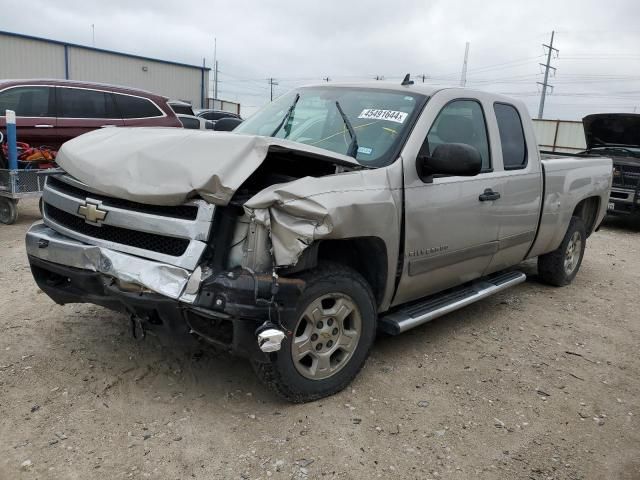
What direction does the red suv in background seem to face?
to the viewer's left

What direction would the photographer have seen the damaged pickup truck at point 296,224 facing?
facing the viewer and to the left of the viewer

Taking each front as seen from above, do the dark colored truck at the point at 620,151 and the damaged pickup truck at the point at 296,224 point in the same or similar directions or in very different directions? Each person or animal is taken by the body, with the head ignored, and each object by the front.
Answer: same or similar directions

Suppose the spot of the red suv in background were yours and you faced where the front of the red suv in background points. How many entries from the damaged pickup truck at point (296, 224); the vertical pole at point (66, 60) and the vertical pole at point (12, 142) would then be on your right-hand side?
1

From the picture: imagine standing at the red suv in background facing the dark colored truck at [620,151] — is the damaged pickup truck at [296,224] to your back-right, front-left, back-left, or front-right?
front-right

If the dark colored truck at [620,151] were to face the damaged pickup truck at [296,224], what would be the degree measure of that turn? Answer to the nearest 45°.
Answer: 0° — it already faces it

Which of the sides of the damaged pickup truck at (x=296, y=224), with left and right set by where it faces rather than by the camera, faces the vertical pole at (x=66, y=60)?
right

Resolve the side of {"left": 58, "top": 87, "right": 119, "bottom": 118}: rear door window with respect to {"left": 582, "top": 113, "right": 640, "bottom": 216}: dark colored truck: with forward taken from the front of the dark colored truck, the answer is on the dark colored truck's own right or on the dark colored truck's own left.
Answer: on the dark colored truck's own right

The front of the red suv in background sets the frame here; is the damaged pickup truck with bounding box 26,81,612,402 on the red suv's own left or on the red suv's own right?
on the red suv's own left

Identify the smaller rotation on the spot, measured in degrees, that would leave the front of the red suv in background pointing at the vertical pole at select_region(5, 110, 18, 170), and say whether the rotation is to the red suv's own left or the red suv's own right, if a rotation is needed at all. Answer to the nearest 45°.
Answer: approximately 90° to the red suv's own left

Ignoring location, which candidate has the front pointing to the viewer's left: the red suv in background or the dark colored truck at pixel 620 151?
the red suv in background

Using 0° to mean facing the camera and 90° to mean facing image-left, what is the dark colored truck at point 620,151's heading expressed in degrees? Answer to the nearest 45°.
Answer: approximately 0°

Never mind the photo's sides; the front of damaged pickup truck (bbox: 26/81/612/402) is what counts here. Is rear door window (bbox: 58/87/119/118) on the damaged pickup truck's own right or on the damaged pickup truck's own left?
on the damaged pickup truck's own right

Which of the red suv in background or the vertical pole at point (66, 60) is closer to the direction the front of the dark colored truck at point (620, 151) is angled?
the red suv in background

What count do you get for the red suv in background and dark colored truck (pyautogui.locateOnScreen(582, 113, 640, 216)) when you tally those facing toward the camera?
1
